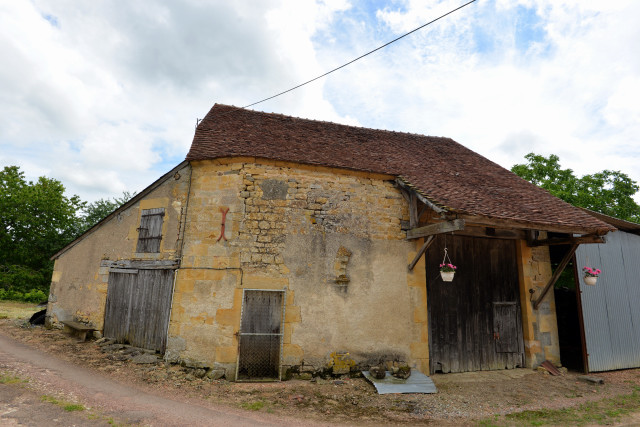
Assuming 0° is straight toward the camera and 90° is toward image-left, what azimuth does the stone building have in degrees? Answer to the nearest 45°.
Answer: approximately 0°

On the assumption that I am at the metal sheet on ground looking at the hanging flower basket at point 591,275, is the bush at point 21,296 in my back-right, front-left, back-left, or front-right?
back-left

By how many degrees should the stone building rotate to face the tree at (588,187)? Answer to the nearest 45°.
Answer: approximately 135° to its left

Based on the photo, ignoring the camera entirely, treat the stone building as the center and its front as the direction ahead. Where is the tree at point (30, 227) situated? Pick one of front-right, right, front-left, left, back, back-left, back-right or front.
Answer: back-right

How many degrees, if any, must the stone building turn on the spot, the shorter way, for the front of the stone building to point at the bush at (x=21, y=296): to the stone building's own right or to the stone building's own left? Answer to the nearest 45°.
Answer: approximately 135° to the stone building's own right
